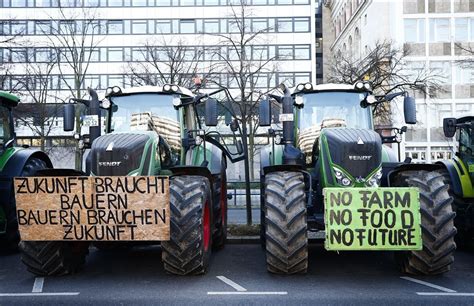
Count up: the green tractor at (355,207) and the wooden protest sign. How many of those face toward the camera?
2

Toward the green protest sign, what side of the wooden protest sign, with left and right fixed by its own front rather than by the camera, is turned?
left

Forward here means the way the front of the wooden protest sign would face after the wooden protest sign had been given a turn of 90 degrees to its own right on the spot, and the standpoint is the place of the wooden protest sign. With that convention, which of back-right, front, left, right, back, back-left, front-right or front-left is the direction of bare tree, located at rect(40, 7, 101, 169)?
right

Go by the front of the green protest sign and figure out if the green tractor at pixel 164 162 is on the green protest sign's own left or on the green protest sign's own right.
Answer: on the green protest sign's own right

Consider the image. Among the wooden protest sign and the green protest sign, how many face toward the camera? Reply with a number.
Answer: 2

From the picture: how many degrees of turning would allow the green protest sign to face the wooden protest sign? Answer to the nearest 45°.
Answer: approximately 90° to its right

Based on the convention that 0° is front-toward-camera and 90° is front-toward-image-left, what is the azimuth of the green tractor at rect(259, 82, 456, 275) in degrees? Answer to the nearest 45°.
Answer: approximately 0°

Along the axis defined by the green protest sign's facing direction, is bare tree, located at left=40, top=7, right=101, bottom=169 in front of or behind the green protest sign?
behind
